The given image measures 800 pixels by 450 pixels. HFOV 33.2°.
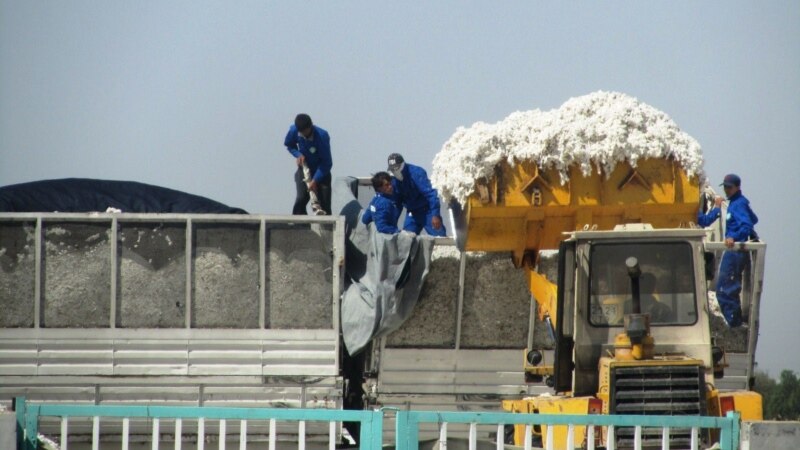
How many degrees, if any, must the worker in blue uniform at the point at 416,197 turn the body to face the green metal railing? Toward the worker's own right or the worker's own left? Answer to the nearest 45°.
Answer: approximately 45° to the worker's own left

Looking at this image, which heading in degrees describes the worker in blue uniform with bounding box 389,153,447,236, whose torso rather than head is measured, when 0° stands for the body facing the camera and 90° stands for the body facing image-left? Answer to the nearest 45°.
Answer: approximately 45°

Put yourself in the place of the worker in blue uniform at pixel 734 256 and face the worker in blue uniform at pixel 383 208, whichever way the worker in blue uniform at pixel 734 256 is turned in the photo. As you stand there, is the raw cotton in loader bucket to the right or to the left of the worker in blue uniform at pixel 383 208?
left

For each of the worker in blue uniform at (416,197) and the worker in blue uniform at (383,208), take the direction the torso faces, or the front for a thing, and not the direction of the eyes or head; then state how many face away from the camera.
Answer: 0

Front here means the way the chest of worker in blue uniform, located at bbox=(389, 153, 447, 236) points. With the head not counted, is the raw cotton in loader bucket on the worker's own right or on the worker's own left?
on the worker's own left

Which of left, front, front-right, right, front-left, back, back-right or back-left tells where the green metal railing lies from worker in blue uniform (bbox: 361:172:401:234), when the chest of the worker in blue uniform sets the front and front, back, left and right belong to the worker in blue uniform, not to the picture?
front-right

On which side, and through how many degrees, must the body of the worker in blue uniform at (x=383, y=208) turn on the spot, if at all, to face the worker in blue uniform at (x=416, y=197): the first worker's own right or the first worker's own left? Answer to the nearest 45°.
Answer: approximately 90° to the first worker's own left
